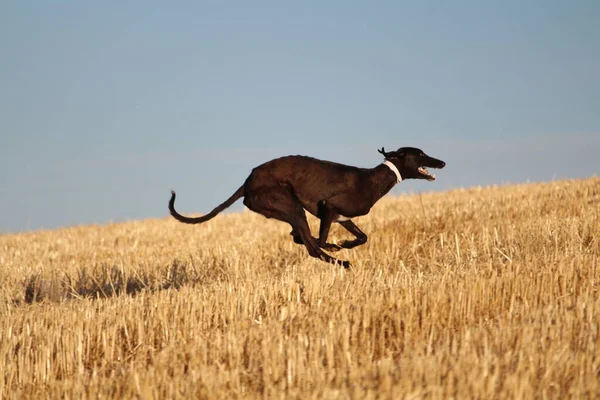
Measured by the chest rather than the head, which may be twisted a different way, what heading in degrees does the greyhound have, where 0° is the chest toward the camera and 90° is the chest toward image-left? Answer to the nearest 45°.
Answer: approximately 270°
